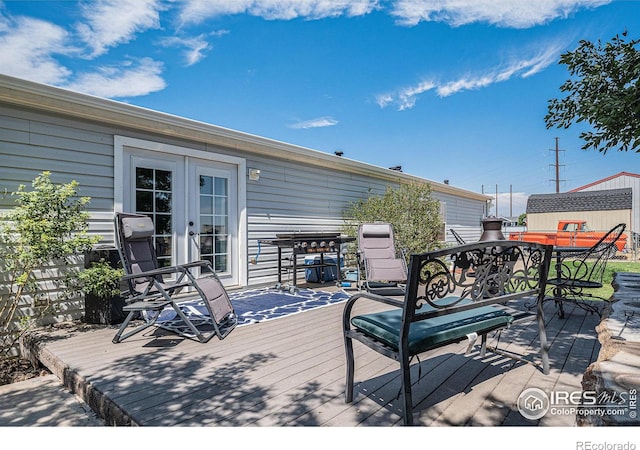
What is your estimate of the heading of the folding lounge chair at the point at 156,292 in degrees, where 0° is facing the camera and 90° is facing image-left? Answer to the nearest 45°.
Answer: approximately 315°

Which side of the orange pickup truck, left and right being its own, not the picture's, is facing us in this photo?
right

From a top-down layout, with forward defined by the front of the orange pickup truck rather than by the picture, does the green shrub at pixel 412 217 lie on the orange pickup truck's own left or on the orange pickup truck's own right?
on the orange pickup truck's own right

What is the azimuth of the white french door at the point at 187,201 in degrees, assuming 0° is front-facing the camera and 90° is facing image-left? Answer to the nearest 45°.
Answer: approximately 315°

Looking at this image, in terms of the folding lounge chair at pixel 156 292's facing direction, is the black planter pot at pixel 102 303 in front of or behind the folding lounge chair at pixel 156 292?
behind

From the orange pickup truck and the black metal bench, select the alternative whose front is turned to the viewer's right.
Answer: the orange pickup truck

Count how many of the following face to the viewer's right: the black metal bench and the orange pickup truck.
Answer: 1
